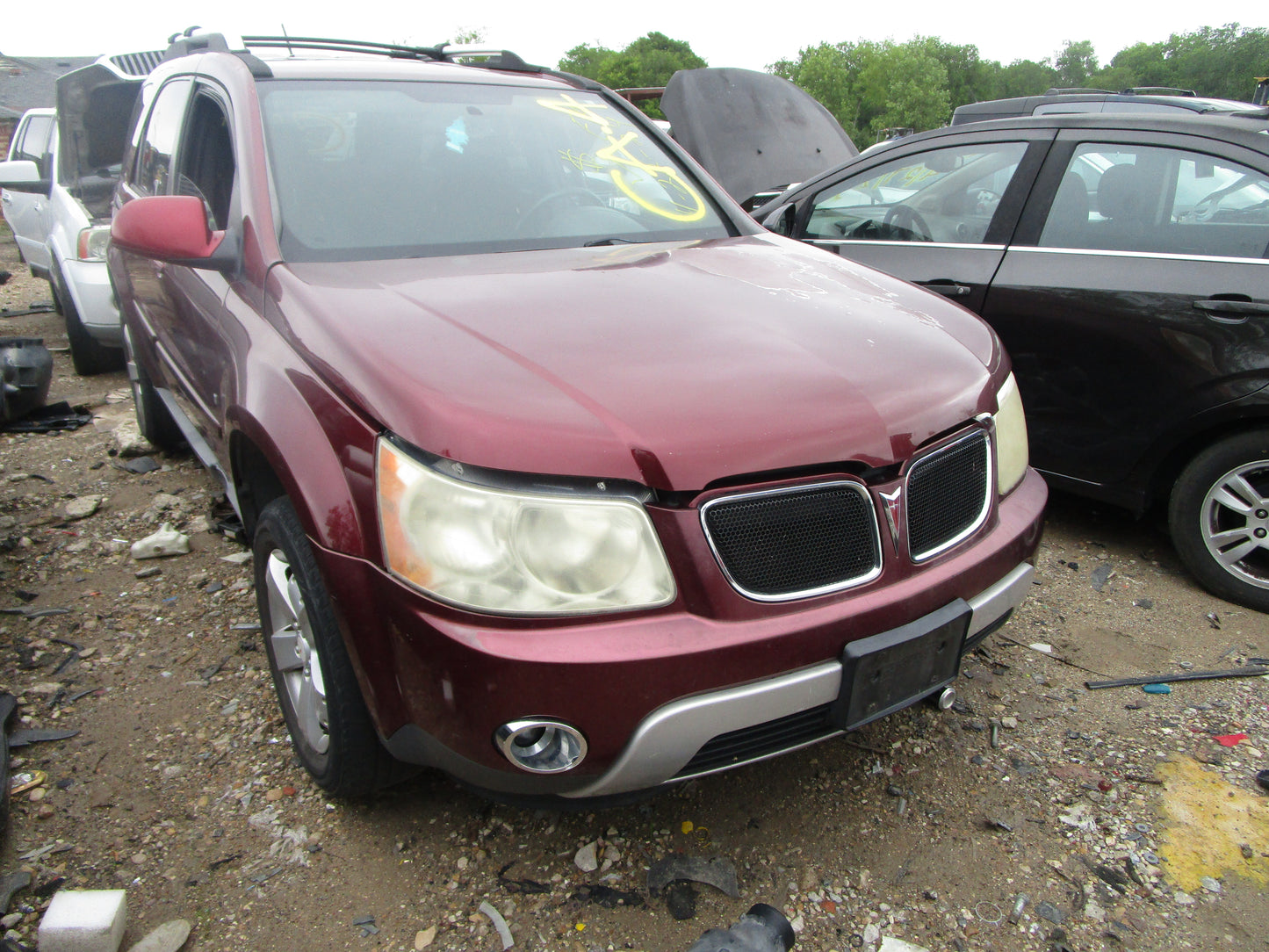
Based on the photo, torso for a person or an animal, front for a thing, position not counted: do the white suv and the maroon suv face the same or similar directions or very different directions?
same or similar directions

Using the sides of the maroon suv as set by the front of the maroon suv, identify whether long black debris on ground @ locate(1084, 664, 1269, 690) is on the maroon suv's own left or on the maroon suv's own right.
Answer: on the maroon suv's own left

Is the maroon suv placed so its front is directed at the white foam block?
no

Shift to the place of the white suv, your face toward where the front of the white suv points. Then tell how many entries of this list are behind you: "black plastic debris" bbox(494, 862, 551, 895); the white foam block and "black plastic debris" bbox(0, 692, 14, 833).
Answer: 0

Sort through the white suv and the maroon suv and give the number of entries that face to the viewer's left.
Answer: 0

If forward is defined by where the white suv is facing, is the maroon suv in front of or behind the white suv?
in front

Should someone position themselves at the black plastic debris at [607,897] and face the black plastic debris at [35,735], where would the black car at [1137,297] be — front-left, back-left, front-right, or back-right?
back-right

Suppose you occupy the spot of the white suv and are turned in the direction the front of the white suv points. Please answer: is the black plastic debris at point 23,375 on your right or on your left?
on your right

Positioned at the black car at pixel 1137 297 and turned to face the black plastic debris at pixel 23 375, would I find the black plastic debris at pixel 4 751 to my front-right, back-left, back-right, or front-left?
front-left

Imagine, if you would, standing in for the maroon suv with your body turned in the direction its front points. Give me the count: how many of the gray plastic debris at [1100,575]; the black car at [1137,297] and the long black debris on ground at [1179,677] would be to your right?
0

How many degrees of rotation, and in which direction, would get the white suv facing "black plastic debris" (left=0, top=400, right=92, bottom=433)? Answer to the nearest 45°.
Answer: approximately 45° to its right

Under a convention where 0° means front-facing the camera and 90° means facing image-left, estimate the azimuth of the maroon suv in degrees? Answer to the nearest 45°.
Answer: approximately 315°

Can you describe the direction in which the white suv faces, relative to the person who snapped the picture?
facing the viewer and to the right of the viewer

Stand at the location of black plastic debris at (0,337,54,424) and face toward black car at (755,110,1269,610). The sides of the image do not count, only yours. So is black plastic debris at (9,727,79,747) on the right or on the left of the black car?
right

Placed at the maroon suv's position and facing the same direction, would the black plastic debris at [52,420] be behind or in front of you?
behind
